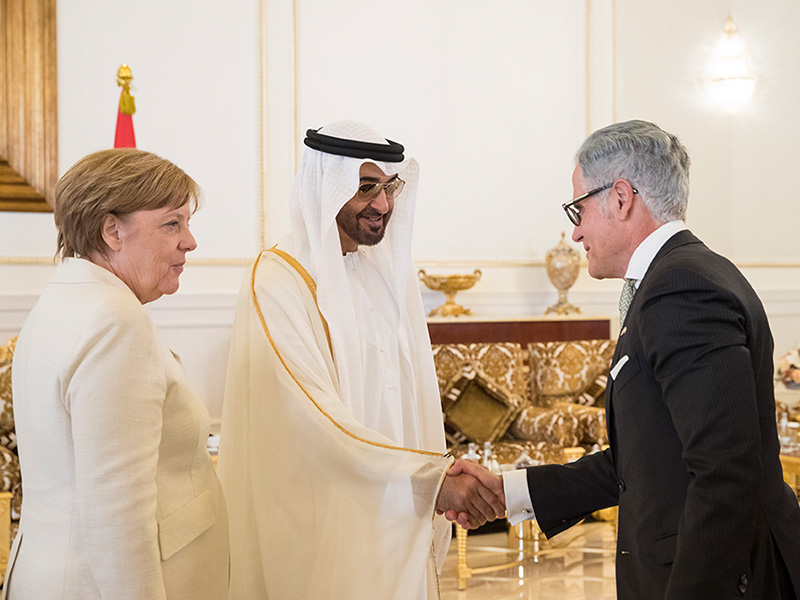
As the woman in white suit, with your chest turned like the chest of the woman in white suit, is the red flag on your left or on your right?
on your left

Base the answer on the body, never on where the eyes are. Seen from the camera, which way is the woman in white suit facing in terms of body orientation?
to the viewer's right

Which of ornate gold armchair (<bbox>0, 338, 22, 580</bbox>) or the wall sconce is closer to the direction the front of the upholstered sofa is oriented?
the ornate gold armchair

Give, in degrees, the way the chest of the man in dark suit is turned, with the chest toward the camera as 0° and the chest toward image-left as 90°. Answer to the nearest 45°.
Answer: approximately 90°

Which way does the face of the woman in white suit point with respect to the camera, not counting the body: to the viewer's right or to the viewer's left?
to the viewer's right

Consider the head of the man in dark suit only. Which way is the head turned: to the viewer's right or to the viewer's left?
to the viewer's left
